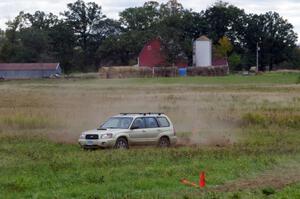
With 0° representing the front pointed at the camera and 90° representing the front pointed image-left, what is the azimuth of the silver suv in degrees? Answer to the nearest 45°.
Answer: approximately 45°
